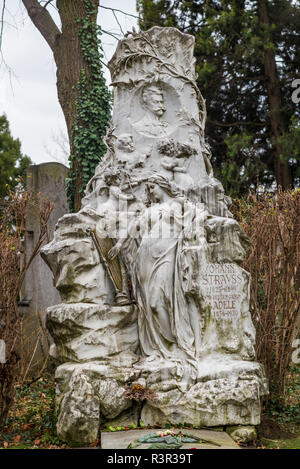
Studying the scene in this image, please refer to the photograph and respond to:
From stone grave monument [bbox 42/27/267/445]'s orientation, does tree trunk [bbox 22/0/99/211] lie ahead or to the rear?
to the rear

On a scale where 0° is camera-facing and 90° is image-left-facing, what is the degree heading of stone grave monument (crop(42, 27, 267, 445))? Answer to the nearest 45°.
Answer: approximately 0°

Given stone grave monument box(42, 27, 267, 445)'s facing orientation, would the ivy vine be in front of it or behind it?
behind

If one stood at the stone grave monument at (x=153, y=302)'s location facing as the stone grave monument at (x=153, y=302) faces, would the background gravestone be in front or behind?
behind

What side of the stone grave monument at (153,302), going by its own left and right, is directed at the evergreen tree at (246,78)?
back

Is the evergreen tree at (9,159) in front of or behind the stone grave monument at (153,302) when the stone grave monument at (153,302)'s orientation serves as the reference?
behind

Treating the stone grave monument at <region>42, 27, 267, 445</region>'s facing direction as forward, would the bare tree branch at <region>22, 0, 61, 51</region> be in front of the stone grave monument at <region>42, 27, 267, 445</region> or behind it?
behind
